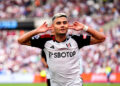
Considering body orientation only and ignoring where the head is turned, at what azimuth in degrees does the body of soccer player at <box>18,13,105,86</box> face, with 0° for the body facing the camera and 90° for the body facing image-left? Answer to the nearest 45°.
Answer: approximately 0°
